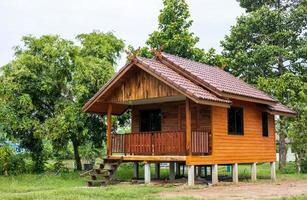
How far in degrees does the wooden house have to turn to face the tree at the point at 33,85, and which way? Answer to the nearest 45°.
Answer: approximately 90° to its right

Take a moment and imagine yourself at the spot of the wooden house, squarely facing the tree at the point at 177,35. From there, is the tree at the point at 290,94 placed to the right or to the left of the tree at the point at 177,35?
right

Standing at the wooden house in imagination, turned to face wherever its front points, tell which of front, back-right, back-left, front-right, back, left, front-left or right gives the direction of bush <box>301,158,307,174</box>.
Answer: back

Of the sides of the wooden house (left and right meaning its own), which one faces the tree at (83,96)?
right

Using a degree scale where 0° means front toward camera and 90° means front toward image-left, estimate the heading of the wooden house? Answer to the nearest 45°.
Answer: approximately 45°

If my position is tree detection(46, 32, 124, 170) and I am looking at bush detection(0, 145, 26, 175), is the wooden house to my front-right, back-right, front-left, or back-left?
back-left

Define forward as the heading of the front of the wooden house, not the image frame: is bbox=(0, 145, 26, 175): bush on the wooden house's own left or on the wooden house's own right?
on the wooden house's own right

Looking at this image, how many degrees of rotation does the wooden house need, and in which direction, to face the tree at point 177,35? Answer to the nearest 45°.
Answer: approximately 135° to its right

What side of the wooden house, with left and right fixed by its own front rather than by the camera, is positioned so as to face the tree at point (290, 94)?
back
